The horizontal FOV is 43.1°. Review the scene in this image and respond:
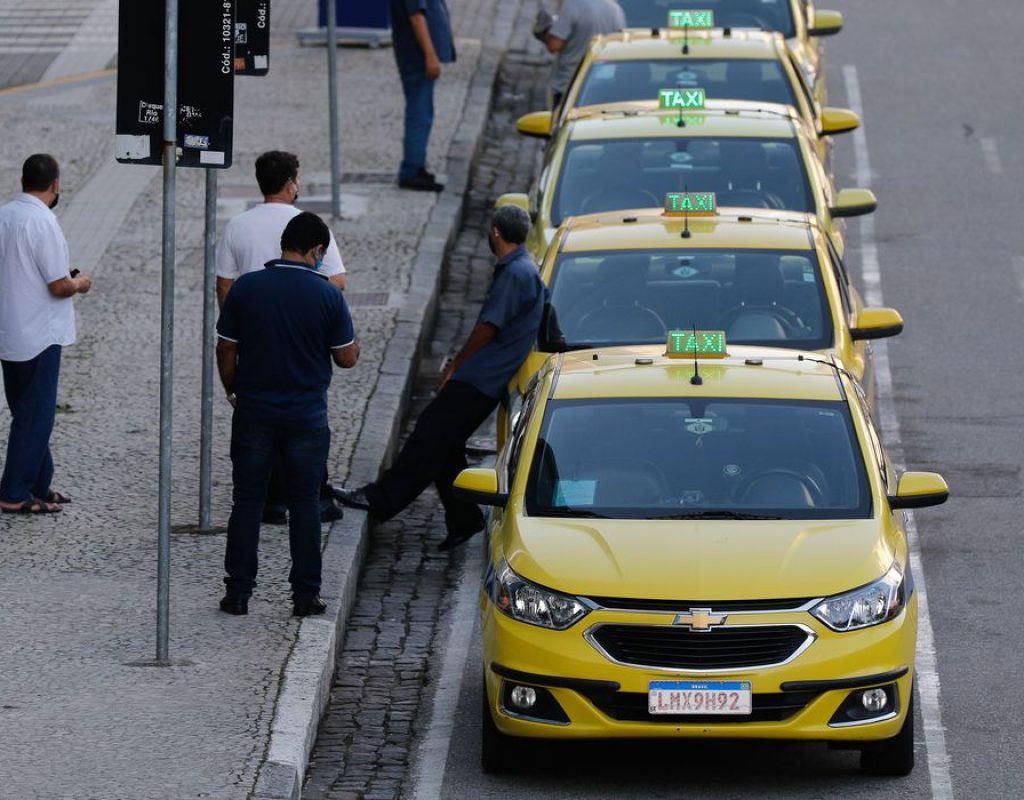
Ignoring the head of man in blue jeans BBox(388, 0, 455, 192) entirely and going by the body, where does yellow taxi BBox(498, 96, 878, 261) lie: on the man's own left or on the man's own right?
on the man's own right

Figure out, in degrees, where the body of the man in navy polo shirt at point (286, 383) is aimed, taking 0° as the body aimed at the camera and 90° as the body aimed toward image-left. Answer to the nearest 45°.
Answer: approximately 225°

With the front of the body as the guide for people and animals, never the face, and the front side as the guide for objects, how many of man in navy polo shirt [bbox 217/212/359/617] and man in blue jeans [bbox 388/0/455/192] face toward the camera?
0

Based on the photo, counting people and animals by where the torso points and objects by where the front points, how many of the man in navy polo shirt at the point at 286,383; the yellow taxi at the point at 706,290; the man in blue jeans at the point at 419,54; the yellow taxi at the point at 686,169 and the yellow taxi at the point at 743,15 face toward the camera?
3

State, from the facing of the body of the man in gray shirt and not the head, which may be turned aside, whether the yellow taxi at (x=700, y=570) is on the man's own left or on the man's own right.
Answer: on the man's own left

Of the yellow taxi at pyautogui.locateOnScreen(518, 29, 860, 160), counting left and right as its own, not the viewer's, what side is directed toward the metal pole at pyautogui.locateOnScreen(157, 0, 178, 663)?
front

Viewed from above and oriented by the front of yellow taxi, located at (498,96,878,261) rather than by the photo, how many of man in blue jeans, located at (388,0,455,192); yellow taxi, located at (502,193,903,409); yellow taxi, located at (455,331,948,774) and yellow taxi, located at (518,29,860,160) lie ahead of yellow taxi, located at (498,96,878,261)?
2

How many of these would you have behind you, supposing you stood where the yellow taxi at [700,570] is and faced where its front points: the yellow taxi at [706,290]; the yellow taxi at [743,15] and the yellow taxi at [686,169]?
3
